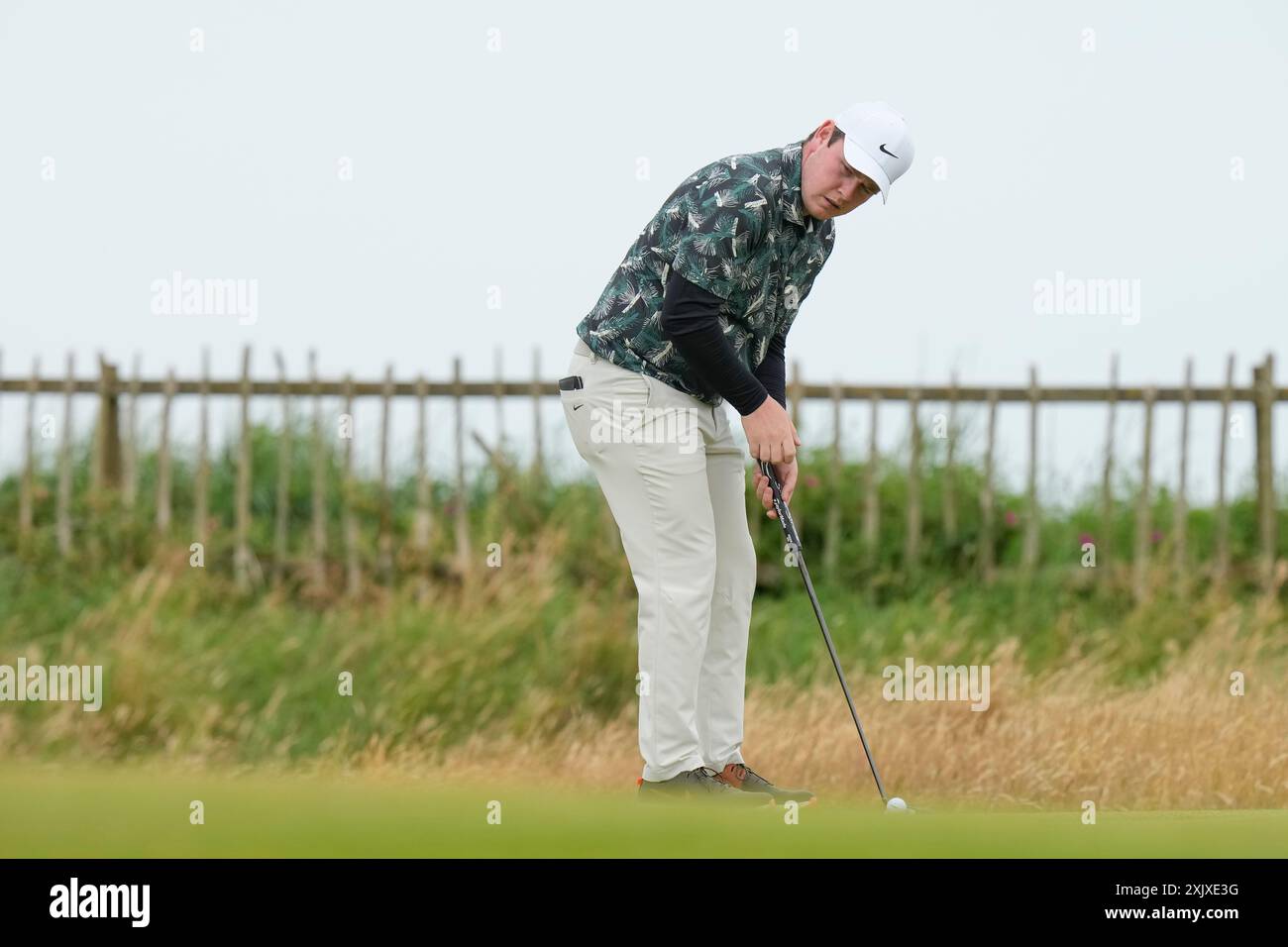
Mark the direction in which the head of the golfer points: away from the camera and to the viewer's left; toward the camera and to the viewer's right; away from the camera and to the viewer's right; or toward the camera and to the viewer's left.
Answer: toward the camera and to the viewer's right

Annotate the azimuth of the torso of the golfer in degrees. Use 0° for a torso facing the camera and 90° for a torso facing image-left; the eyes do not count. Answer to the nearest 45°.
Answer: approximately 270°

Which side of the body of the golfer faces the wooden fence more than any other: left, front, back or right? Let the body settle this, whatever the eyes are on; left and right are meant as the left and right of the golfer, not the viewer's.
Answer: left
